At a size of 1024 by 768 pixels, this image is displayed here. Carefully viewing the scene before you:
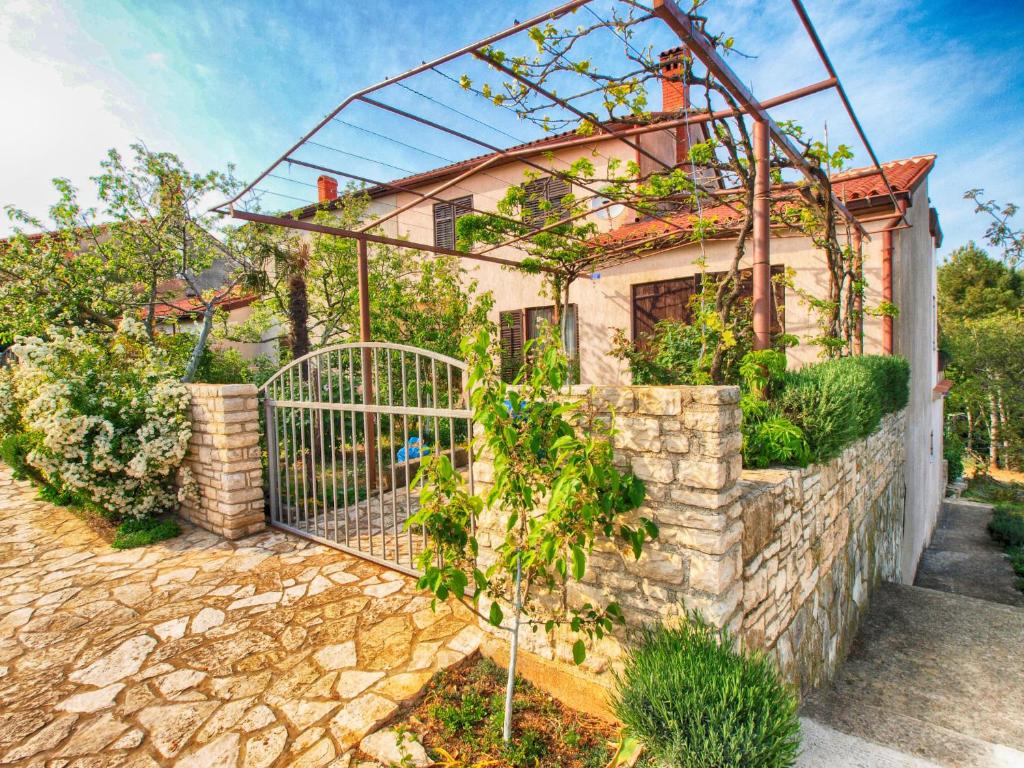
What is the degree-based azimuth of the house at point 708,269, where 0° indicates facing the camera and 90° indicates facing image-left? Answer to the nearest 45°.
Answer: approximately 45°

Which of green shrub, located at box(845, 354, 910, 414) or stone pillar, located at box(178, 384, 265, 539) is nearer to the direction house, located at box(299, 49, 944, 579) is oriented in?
the stone pillar

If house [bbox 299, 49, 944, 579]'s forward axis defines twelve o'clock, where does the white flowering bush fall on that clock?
The white flowering bush is roughly at 12 o'clock from the house.

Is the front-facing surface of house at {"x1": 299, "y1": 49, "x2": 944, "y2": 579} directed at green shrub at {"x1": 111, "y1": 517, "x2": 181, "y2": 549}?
yes

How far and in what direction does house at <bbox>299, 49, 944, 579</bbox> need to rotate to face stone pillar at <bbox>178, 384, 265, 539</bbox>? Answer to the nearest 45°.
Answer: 0° — it already faces it

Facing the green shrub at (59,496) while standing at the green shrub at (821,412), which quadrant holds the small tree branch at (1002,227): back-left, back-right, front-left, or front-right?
back-right

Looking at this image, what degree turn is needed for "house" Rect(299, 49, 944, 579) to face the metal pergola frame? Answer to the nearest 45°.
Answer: approximately 45° to its left

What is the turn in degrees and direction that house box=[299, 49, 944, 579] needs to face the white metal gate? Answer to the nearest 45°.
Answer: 0° — it already faces it

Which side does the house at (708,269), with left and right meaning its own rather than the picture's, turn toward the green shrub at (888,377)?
left
